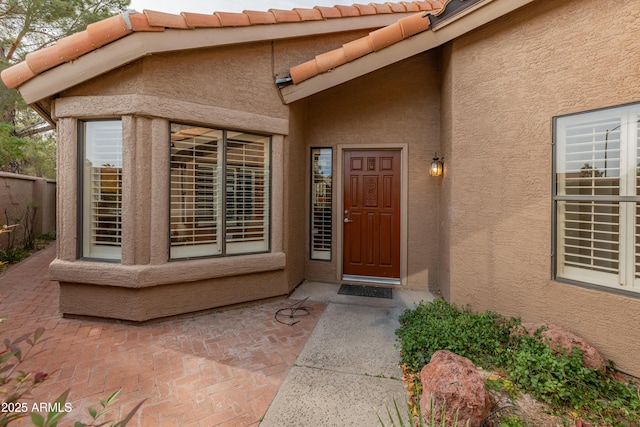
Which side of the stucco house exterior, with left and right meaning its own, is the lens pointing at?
front
